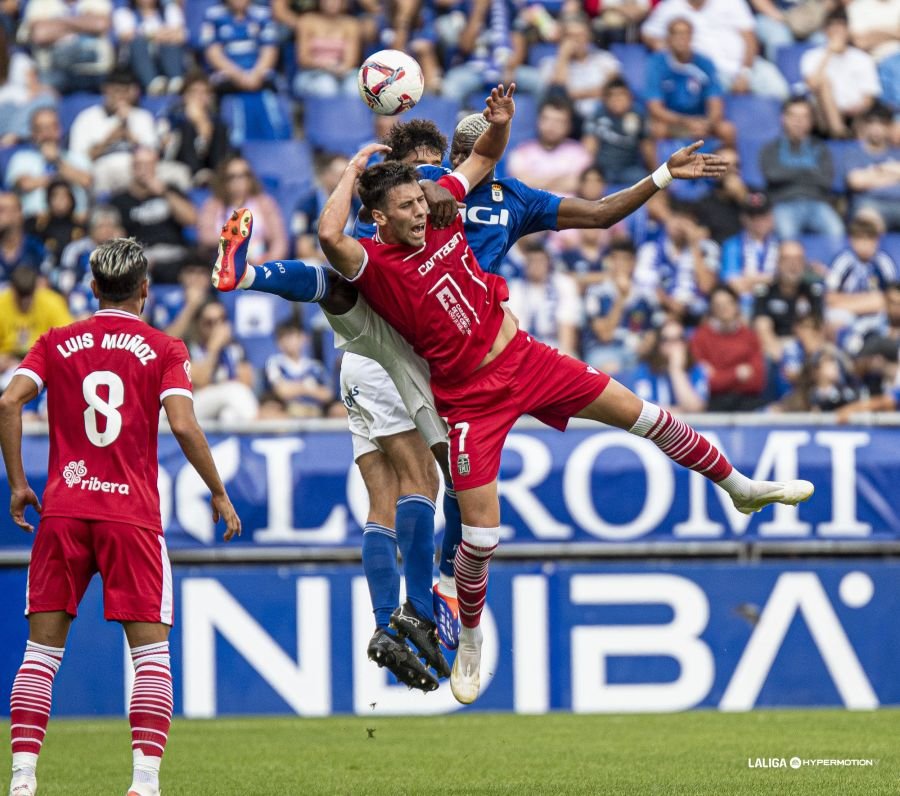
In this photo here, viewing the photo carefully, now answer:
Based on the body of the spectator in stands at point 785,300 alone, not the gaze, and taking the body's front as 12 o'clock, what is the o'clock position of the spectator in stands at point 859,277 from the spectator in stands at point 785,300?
the spectator in stands at point 859,277 is roughly at 8 o'clock from the spectator in stands at point 785,300.

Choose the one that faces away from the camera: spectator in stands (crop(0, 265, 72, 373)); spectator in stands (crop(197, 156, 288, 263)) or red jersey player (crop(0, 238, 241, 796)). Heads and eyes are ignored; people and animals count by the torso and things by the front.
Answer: the red jersey player

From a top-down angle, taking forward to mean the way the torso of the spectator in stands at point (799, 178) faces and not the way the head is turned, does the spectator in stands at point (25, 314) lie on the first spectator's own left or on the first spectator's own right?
on the first spectator's own right

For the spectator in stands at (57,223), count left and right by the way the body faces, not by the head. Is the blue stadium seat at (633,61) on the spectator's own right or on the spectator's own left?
on the spectator's own left

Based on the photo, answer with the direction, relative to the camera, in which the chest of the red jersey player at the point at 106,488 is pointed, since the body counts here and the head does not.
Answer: away from the camera

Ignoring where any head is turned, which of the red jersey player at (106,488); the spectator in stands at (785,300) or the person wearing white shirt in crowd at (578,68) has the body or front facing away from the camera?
the red jersey player
